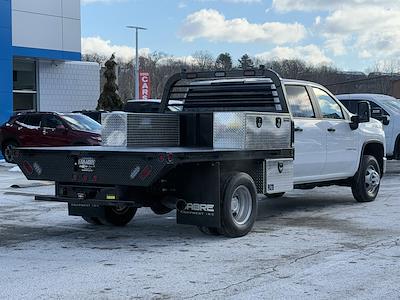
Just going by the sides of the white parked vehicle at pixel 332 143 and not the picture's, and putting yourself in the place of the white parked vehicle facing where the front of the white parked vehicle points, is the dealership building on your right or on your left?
on your left

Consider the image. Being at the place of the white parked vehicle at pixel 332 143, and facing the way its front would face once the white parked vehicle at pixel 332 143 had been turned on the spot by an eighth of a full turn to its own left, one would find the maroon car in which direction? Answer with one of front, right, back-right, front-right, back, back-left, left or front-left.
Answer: front-left

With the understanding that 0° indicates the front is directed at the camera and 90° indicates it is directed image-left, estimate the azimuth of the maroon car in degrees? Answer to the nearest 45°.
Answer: approximately 315°

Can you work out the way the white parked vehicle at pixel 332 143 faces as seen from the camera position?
facing away from the viewer and to the right of the viewer
